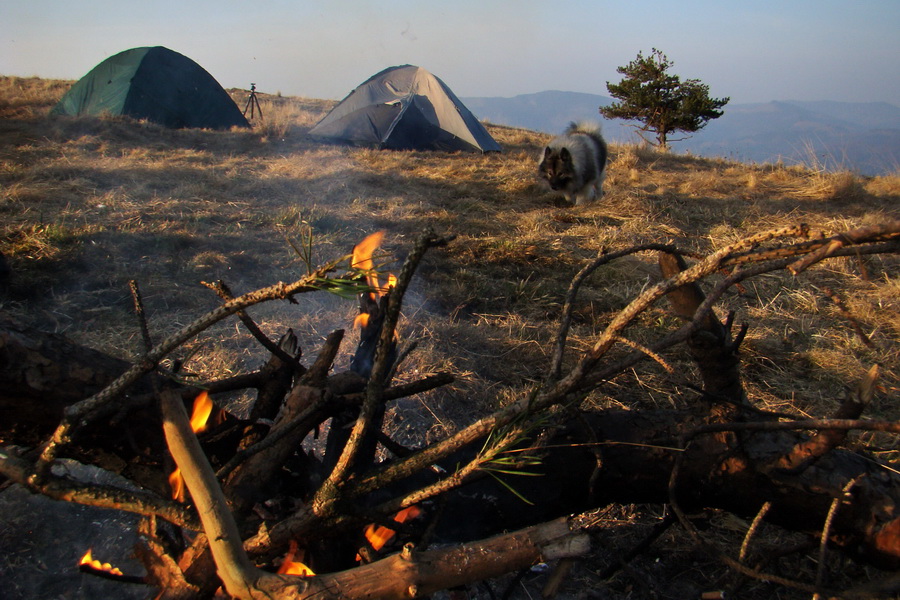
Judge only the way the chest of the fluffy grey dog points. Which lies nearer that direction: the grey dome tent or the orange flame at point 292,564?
the orange flame

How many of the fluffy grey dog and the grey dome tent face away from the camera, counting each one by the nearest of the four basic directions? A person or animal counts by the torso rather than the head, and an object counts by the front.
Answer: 0

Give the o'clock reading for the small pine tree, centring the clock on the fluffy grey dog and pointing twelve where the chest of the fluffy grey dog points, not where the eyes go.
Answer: The small pine tree is roughly at 5 o'clock from the fluffy grey dog.

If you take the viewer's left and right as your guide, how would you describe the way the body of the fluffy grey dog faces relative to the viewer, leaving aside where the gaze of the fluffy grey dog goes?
facing the viewer and to the left of the viewer

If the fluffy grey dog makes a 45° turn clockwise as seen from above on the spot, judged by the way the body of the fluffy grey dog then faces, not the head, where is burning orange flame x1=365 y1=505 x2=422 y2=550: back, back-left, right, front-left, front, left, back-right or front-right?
left

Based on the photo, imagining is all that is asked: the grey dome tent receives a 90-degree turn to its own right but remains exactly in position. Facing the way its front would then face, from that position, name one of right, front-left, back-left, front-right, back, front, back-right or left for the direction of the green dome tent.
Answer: front

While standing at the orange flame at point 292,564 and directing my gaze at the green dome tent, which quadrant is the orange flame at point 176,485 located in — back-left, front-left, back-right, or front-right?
front-left

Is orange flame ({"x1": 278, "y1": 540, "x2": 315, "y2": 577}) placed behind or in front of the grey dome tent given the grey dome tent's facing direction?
in front

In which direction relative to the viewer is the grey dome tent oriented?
toward the camera

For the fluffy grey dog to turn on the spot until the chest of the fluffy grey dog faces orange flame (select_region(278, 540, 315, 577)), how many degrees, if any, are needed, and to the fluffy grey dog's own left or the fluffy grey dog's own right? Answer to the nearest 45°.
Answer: approximately 45° to the fluffy grey dog's own left

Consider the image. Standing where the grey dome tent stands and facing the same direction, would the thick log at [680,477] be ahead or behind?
ahead

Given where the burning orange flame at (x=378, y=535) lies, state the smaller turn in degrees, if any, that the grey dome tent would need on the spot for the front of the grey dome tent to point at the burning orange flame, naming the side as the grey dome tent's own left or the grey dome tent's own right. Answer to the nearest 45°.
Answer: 0° — it already faces it
